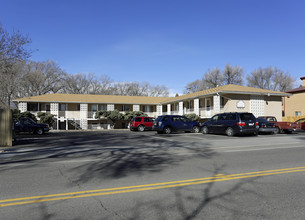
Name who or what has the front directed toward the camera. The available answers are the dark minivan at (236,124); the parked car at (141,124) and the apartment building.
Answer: the apartment building

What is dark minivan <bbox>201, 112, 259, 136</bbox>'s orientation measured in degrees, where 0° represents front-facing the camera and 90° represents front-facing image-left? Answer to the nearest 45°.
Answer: approximately 135°

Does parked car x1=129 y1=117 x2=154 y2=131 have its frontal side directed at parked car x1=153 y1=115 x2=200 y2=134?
no

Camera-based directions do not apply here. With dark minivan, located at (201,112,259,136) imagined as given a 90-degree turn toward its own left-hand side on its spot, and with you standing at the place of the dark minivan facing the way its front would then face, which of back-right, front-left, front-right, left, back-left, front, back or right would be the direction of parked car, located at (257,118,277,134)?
back

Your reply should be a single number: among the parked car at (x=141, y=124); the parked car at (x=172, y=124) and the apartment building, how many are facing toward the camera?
1

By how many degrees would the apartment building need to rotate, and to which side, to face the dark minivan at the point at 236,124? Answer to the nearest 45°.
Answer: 0° — it already faces it

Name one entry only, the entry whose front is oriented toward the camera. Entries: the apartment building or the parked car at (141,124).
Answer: the apartment building

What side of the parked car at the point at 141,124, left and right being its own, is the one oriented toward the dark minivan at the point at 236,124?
right

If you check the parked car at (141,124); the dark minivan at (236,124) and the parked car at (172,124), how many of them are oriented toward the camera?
0

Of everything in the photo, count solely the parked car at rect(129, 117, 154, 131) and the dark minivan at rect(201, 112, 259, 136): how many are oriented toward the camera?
0

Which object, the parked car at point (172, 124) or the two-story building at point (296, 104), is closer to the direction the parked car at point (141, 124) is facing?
the two-story building

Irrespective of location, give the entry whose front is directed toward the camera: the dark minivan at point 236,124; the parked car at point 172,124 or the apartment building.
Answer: the apartment building

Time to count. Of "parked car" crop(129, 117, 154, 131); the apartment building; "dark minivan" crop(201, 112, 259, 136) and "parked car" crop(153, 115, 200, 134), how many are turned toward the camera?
1

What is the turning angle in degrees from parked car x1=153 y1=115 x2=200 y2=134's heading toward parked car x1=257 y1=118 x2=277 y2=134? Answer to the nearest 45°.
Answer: approximately 45° to its right

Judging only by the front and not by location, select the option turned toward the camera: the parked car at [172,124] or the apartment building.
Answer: the apartment building

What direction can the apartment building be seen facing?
toward the camera

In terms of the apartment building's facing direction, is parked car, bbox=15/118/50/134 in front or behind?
in front

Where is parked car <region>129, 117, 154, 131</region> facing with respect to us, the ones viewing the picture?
facing away from the viewer and to the right of the viewer

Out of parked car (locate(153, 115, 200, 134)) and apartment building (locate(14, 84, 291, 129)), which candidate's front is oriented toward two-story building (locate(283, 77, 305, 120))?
the parked car

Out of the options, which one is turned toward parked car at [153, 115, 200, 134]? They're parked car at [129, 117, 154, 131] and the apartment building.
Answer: the apartment building

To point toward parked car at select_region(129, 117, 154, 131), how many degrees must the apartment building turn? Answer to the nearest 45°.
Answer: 0° — it already faces it
